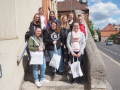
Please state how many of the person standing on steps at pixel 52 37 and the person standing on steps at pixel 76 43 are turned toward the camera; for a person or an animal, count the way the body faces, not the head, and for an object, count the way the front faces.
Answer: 2

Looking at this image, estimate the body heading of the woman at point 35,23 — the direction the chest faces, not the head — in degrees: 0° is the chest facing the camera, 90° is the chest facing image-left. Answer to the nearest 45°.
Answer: approximately 315°

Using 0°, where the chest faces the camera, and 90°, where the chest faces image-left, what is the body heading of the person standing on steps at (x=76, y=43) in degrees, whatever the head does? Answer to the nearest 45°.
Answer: approximately 0°

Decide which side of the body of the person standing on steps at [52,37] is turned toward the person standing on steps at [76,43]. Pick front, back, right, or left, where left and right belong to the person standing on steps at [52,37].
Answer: left

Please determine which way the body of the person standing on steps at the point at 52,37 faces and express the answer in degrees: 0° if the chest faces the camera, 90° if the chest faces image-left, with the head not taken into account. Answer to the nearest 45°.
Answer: approximately 0°

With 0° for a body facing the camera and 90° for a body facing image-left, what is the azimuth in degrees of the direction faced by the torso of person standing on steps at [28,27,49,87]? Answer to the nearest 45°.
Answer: approximately 315°

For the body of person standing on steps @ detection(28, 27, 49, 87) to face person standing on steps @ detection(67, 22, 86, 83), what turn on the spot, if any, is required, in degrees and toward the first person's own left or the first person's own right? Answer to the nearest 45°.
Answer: approximately 45° to the first person's own left
